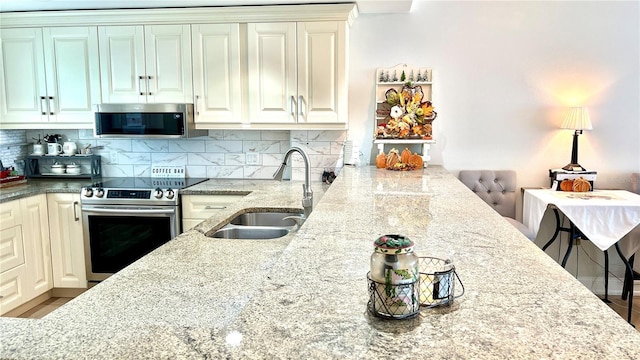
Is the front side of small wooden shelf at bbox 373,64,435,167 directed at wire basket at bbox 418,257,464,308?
yes

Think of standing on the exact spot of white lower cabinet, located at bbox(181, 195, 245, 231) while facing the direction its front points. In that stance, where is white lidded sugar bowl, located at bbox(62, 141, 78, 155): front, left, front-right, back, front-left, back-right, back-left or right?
back-right

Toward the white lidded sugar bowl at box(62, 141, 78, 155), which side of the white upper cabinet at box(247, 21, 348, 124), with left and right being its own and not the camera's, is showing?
right

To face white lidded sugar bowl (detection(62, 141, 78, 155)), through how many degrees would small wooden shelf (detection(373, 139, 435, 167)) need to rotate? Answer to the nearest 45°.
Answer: approximately 90° to its right

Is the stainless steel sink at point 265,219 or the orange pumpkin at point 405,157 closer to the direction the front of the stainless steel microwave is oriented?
the stainless steel sink

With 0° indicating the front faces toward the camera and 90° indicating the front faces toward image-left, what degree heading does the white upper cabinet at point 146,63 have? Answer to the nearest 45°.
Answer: approximately 0°

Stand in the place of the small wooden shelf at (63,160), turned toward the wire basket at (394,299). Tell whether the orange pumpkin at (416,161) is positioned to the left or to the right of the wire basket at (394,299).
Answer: left

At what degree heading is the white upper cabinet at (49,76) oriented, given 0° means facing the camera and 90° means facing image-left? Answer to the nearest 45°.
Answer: approximately 0°
